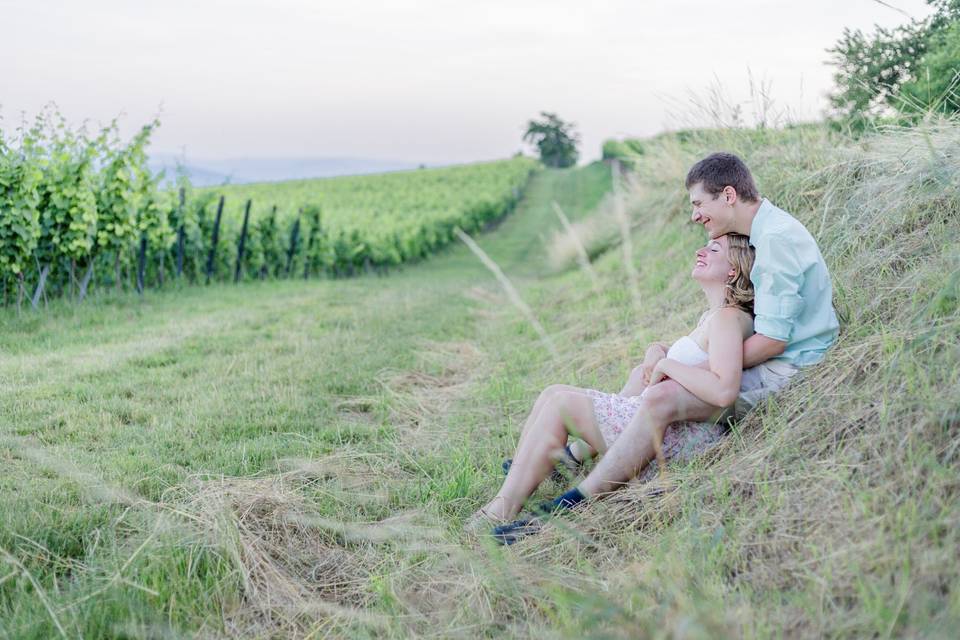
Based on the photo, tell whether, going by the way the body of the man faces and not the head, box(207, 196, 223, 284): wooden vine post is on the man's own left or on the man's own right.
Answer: on the man's own right

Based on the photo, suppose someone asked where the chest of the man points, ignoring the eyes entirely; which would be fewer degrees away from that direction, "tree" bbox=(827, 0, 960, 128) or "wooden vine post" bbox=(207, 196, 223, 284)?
the wooden vine post

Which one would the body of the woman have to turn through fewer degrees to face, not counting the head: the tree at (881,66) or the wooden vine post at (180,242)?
the wooden vine post

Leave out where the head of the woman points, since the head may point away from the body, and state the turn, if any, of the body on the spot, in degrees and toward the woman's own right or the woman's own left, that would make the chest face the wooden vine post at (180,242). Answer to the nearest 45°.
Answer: approximately 45° to the woman's own right

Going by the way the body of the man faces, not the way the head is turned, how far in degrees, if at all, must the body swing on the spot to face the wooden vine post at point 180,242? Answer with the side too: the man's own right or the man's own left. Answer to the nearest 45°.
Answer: approximately 45° to the man's own right

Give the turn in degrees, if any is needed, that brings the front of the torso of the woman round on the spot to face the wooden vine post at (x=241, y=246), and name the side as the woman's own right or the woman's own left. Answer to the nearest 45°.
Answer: approximately 45° to the woman's own right

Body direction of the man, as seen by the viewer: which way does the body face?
to the viewer's left

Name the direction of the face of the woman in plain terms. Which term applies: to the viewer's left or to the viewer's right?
to the viewer's left

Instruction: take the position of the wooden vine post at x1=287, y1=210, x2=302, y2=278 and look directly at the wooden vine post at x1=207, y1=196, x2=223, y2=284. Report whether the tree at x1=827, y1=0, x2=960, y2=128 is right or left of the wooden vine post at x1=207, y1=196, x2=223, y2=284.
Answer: left

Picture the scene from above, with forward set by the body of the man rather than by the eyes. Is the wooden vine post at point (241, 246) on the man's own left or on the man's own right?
on the man's own right

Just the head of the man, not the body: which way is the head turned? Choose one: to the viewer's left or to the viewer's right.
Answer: to the viewer's left

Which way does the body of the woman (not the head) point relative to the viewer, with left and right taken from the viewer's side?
facing to the left of the viewer
